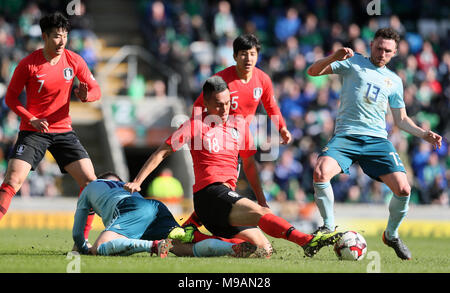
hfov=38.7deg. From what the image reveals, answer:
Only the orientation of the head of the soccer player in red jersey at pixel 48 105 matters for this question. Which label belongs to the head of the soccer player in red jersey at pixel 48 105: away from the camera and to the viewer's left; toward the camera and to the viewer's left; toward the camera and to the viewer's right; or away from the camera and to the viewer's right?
toward the camera and to the viewer's right

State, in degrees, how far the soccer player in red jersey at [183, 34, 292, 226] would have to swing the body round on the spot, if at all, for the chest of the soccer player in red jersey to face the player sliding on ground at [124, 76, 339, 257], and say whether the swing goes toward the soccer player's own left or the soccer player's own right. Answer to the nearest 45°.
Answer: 0° — they already face them

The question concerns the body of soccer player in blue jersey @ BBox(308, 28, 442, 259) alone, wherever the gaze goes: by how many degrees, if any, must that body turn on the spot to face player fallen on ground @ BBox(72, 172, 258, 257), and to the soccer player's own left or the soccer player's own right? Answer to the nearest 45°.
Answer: approximately 90° to the soccer player's own right

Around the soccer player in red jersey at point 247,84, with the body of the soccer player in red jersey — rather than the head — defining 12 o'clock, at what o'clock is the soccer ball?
The soccer ball is roughly at 11 o'clock from the soccer player in red jersey.

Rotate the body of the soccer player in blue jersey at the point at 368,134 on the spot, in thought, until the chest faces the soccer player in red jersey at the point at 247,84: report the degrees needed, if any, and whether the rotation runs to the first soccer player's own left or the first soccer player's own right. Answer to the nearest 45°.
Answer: approximately 90° to the first soccer player's own right

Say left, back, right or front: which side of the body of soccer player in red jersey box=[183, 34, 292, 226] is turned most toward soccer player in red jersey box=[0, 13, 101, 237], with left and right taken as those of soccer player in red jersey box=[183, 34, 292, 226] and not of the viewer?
right

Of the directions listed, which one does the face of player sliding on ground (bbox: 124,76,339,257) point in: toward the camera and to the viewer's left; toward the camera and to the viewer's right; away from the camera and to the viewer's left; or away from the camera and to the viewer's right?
toward the camera and to the viewer's right

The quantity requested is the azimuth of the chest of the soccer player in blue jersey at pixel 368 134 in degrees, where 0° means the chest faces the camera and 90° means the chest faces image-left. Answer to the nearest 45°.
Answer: approximately 0°
